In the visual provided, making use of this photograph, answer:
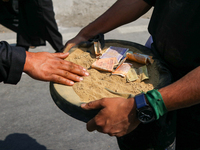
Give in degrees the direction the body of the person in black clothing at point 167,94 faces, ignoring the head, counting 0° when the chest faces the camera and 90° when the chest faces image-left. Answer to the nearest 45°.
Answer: approximately 90°

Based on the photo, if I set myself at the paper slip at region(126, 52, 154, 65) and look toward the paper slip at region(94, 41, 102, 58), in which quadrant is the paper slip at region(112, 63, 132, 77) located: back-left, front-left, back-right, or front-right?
front-left

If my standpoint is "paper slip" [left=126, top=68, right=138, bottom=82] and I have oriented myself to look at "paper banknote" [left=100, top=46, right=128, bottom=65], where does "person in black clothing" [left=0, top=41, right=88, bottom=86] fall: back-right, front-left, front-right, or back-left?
front-left

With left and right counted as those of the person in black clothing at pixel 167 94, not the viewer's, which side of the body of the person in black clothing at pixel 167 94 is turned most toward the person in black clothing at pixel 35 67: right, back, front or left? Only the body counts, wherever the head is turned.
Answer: front
